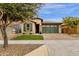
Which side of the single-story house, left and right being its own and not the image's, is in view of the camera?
front

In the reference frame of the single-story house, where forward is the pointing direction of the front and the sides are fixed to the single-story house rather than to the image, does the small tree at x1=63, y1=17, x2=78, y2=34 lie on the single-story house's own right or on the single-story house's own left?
on the single-story house's own left

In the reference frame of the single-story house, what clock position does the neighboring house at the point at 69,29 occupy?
The neighboring house is roughly at 9 o'clock from the single-story house.
